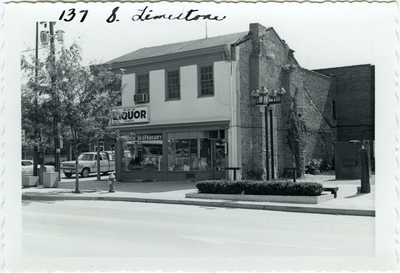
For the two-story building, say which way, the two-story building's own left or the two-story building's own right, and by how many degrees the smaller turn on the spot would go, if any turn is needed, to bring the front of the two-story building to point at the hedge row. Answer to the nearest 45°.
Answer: approximately 45° to the two-story building's own left

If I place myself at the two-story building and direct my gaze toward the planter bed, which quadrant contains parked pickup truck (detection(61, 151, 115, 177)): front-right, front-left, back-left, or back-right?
back-right

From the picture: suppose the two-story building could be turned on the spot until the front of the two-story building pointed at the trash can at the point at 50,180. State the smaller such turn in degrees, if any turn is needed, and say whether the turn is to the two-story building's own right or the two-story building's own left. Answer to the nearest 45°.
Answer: approximately 45° to the two-story building's own right

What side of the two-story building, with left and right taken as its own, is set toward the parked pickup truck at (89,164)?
right

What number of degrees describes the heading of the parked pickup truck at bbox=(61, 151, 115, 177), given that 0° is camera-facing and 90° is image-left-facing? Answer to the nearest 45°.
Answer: approximately 45°

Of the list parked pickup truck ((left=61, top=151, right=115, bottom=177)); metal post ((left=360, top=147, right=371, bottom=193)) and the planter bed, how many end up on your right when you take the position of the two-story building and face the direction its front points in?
1

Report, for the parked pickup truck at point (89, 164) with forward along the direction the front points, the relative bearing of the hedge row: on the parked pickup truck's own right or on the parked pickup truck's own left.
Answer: on the parked pickup truck's own left

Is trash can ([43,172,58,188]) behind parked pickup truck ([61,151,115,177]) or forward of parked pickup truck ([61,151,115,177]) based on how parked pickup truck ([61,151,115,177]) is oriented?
forward

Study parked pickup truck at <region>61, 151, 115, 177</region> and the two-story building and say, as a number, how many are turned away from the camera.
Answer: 0

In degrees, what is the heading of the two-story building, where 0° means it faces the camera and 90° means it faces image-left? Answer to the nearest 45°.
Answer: approximately 45°
